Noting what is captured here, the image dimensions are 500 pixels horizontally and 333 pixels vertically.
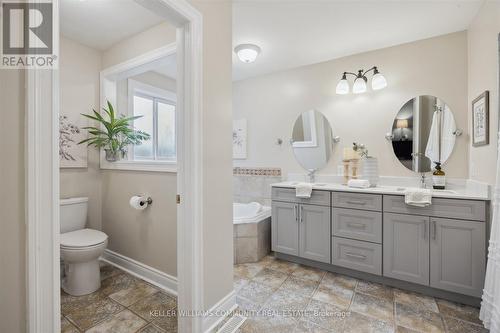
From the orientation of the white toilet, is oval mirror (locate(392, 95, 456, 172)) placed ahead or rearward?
ahead

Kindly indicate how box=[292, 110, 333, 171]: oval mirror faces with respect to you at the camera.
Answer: facing the viewer

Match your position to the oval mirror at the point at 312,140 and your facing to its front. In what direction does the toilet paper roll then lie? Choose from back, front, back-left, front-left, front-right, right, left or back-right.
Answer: front-right

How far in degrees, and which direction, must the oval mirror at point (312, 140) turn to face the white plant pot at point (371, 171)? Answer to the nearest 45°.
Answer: approximately 45° to its left

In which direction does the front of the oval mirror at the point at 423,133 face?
toward the camera

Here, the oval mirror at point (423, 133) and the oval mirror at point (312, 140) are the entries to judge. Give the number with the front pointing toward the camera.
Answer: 2

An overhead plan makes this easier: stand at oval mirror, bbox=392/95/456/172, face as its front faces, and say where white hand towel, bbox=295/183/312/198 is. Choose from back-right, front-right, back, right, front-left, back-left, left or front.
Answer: front-right

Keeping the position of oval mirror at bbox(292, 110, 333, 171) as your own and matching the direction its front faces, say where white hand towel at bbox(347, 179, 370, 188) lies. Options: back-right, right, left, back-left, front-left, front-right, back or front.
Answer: front-left

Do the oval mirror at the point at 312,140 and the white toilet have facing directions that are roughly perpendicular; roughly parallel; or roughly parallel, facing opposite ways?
roughly perpendicular

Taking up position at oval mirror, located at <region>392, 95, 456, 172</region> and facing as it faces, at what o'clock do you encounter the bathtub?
The bathtub is roughly at 2 o'clock from the oval mirror.

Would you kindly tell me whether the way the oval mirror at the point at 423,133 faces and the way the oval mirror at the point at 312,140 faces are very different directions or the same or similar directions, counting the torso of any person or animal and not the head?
same or similar directions

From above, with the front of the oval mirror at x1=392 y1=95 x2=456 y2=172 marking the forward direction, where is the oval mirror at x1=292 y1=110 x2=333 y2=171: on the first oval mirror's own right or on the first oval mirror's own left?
on the first oval mirror's own right

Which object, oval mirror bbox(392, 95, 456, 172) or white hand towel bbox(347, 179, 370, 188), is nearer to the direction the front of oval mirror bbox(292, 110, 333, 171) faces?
the white hand towel

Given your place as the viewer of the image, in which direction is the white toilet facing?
facing the viewer and to the right of the viewer

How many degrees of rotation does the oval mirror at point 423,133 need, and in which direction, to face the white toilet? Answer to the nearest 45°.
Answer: approximately 45° to its right
